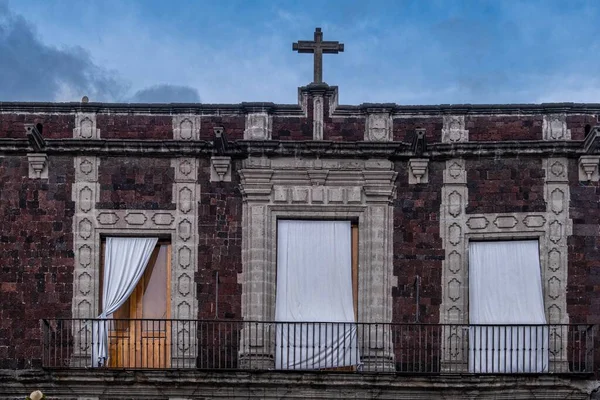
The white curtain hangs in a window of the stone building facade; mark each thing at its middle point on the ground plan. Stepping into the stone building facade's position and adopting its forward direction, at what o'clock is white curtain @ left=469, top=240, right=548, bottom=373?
The white curtain is roughly at 9 o'clock from the stone building facade.

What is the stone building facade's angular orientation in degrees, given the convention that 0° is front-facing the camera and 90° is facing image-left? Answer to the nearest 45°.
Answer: approximately 0°
